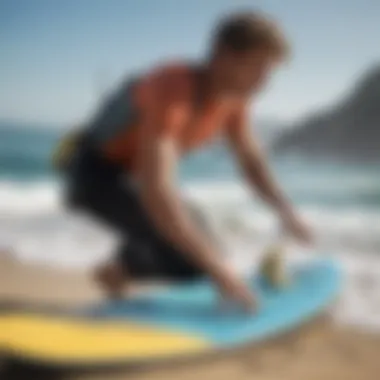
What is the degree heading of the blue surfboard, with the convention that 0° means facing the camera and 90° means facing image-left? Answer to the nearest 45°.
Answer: approximately 270°
